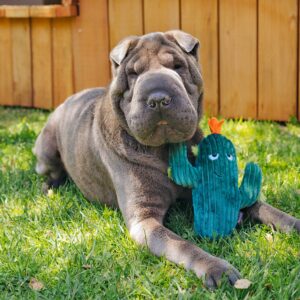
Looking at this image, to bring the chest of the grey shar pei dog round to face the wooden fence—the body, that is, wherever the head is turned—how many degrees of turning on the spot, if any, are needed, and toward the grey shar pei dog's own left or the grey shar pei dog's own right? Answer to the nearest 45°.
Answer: approximately 135° to the grey shar pei dog's own left

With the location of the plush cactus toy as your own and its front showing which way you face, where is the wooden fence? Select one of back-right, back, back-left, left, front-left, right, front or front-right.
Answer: back

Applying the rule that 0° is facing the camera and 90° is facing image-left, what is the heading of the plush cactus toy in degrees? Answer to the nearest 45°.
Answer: approximately 0°
